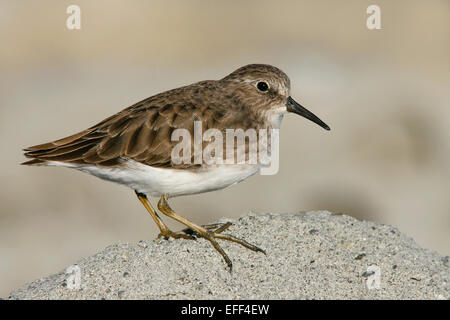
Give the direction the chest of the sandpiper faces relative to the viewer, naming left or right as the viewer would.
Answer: facing to the right of the viewer
